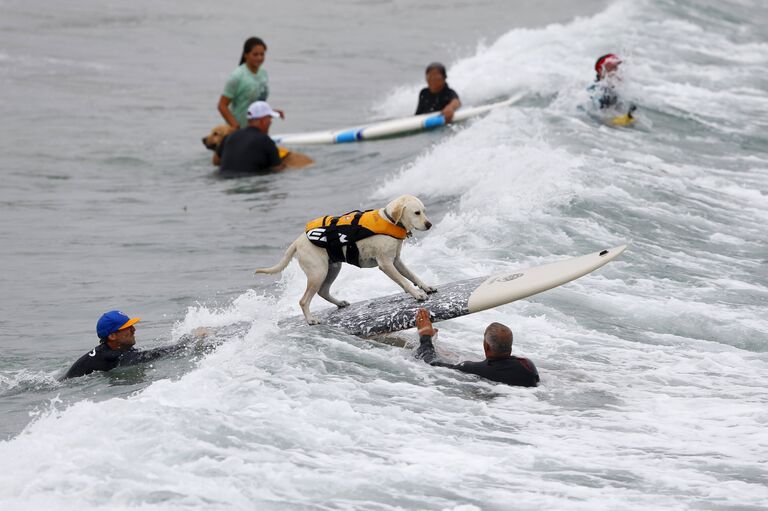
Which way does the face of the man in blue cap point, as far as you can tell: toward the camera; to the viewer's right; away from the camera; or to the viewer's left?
to the viewer's right

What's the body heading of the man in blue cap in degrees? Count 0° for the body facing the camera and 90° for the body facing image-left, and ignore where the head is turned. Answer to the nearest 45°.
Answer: approximately 270°

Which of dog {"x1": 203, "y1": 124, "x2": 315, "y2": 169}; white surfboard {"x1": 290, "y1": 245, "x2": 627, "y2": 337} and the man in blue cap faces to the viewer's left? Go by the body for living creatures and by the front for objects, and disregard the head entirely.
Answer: the dog

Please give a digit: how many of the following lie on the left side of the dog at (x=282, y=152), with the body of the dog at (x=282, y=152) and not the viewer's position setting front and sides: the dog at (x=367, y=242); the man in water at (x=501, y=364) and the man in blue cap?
3

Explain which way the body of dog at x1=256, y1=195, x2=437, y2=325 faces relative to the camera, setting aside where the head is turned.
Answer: to the viewer's right

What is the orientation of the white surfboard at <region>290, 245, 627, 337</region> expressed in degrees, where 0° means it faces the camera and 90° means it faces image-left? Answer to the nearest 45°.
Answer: approximately 270°

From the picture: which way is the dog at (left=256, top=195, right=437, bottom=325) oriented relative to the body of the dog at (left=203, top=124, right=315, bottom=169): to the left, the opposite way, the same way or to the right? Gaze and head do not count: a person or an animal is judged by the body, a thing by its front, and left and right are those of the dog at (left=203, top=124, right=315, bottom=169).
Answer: the opposite way

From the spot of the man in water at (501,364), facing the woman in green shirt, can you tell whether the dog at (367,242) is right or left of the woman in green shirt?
left

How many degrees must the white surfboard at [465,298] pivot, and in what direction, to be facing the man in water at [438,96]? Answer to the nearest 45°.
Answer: approximately 90° to its left

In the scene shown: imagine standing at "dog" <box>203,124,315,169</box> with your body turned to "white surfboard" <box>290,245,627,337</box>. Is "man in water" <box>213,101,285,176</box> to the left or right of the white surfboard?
right

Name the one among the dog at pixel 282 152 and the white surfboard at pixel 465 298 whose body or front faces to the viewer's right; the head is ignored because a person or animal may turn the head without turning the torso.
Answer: the white surfboard

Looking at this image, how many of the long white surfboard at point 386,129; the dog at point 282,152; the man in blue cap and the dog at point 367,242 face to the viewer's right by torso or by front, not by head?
3
